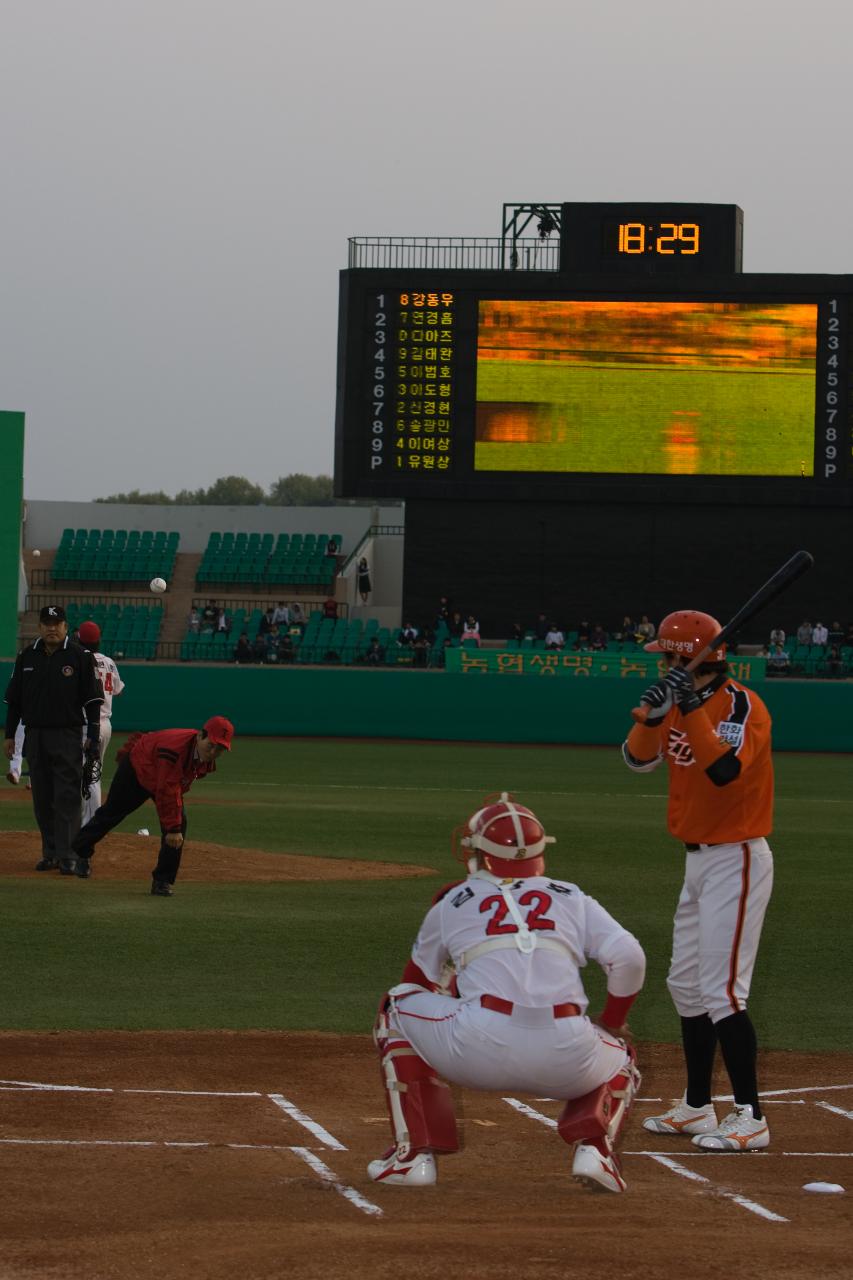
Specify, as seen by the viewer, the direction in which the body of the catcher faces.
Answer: away from the camera

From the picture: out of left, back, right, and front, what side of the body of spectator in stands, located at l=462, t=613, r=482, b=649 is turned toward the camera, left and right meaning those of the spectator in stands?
front

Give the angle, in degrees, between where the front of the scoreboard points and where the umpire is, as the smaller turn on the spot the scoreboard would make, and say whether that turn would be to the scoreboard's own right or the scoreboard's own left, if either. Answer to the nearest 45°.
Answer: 0° — it already faces them

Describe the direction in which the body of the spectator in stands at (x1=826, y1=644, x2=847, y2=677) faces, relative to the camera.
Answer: toward the camera

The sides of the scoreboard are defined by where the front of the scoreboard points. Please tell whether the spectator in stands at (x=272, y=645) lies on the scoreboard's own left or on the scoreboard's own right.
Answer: on the scoreboard's own right

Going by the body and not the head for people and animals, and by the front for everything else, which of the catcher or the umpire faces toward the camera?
the umpire

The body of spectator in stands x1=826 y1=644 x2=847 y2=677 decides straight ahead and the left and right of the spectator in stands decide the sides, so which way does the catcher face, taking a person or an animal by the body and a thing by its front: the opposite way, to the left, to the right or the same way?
the opposite way

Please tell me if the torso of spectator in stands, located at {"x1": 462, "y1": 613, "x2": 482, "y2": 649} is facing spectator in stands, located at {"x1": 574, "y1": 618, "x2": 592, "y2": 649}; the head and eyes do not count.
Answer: no

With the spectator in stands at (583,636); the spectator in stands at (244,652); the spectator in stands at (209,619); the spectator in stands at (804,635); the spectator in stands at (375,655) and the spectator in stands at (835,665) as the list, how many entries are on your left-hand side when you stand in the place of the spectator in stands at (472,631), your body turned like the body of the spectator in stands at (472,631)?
3

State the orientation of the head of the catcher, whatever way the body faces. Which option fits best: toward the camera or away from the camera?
away from the camera

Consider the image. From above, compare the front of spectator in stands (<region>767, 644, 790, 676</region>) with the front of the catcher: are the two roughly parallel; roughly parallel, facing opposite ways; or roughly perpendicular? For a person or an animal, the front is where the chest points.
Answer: roughly parallel, facing opposite ways

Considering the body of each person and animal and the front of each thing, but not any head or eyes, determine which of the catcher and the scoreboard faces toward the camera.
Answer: the scoreboard

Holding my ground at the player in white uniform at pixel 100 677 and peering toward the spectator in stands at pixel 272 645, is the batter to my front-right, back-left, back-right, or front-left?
back-right

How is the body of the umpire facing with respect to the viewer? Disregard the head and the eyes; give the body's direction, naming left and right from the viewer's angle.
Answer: facing the viewer

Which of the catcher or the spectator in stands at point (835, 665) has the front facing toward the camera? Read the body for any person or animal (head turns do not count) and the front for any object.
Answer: the spectator in stands
